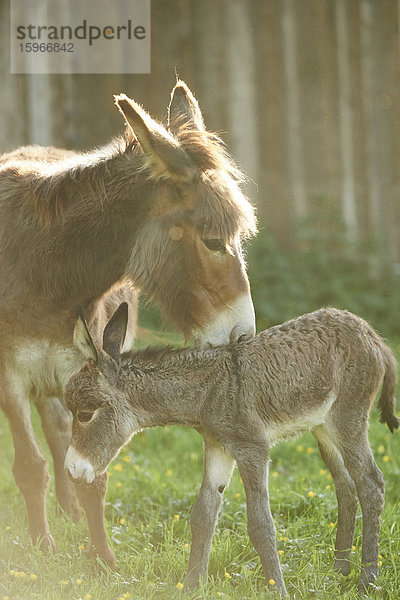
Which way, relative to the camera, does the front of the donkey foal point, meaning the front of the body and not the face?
to the viewer's left
